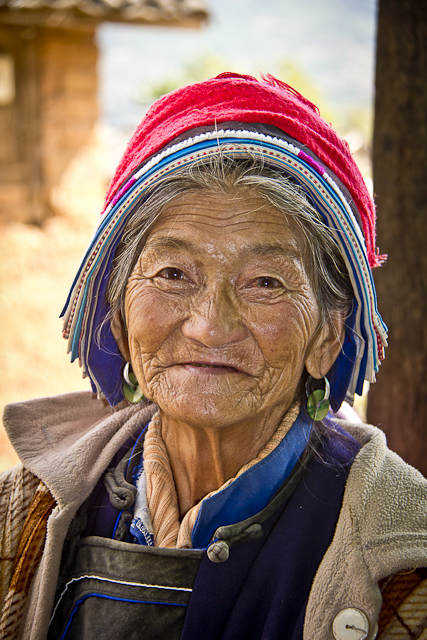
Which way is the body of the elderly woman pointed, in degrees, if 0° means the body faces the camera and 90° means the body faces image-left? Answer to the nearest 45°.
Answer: approximately 0°

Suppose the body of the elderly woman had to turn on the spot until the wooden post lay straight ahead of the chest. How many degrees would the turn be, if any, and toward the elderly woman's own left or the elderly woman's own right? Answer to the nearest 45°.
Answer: approximately 135° to the elderly woman's own left
